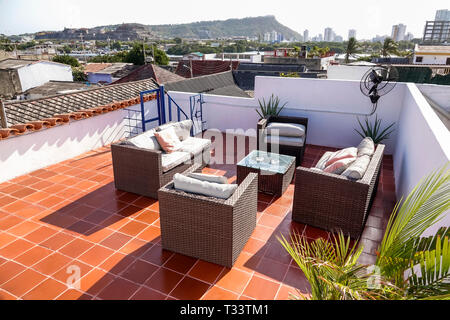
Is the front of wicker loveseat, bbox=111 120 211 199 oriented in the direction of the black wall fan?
no

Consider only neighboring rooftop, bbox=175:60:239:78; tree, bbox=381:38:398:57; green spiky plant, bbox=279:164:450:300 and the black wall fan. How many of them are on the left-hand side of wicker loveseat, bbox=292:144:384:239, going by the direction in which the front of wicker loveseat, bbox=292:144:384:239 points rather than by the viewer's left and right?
1

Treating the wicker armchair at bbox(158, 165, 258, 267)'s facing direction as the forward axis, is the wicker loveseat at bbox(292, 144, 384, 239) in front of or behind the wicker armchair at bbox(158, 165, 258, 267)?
in front

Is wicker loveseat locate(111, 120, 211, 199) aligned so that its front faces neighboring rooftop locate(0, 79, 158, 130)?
no

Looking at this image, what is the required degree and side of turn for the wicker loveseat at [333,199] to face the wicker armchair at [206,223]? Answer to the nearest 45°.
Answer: approximately 45° to its left

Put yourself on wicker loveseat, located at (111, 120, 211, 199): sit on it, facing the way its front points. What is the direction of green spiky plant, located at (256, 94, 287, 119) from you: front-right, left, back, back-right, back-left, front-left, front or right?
left

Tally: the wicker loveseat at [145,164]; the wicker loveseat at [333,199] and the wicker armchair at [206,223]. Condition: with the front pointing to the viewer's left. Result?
1

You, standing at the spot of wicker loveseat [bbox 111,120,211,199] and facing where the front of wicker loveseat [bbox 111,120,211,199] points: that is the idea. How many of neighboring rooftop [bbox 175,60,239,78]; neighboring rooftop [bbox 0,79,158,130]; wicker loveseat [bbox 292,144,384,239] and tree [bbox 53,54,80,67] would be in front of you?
1

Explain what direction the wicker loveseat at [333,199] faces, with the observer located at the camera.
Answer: facing to the left of the viewer

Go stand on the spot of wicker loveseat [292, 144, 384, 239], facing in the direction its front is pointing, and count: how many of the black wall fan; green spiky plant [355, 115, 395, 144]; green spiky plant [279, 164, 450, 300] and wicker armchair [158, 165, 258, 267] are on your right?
2

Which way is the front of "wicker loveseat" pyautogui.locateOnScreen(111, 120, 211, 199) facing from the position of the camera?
facing the viewer and to the right of the viewer

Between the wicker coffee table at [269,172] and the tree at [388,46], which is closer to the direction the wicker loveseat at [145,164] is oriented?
the wicker coffee table

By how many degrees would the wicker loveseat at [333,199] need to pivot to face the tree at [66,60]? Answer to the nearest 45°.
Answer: approximately 45° to its right

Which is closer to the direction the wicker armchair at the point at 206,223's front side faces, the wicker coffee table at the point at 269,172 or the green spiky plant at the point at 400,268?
the wicker coffee table

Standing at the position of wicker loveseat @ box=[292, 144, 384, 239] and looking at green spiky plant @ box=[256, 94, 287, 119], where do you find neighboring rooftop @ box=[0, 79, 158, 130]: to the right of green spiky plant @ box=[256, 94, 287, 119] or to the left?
left

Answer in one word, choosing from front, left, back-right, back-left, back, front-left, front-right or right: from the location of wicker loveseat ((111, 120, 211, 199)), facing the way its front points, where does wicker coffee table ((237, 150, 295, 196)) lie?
front-left

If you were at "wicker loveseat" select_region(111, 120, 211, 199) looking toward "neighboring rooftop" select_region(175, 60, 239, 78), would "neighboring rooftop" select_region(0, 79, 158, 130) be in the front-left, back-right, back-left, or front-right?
front-left

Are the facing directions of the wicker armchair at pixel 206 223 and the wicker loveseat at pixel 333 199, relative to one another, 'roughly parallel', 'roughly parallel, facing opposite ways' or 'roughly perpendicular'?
roughly perpendicular

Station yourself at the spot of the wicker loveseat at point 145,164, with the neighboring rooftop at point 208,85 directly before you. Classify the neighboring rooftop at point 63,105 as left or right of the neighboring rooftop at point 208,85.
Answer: left
